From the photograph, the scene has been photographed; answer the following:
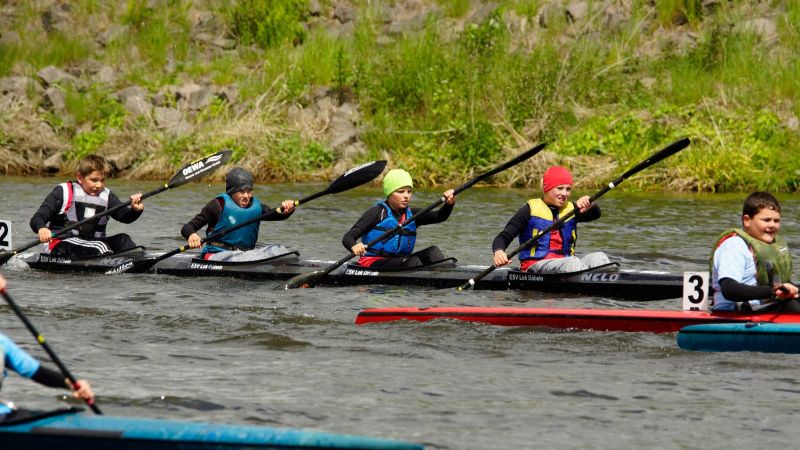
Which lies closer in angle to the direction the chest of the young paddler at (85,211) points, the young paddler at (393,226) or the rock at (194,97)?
the young paddler

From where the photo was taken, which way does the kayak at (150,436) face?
to the viewer's right

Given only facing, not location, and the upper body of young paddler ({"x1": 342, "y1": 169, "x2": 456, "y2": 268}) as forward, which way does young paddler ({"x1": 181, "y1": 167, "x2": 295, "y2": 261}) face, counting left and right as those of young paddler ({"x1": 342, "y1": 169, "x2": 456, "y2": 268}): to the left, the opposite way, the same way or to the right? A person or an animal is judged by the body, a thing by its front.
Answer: the same way

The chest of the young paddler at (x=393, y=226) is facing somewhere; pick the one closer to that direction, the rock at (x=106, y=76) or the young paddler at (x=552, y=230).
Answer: the young paddler

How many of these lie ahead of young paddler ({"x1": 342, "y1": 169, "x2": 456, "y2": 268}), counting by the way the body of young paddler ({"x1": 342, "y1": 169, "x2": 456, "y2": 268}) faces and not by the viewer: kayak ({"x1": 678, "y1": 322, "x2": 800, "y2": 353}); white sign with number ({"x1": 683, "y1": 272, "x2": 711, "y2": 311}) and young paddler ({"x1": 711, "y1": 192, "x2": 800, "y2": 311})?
3

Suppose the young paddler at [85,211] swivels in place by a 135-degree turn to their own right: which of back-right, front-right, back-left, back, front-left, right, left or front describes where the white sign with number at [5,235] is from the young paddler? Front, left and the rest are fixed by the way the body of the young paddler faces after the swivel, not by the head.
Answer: front

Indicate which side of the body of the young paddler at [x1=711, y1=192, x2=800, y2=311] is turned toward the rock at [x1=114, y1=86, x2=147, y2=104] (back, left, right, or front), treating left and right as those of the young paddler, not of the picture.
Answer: back

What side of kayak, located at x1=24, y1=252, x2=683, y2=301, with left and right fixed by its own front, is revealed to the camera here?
right

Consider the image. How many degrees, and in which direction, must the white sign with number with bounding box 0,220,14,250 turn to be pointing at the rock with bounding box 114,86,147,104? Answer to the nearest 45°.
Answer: approximately 180°

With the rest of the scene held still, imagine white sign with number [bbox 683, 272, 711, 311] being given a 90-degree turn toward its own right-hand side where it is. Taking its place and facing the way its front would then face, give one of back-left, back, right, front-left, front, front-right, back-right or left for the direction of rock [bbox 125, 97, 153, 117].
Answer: front-right

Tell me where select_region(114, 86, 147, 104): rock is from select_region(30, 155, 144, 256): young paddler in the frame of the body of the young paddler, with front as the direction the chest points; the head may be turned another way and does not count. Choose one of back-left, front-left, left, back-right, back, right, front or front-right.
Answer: back-left

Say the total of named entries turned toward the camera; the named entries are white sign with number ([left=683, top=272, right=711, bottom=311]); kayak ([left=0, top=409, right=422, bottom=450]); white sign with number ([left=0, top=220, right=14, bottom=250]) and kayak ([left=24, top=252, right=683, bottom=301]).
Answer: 2

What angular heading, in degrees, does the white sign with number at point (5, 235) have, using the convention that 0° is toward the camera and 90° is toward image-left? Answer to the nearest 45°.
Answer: approximately 0°
